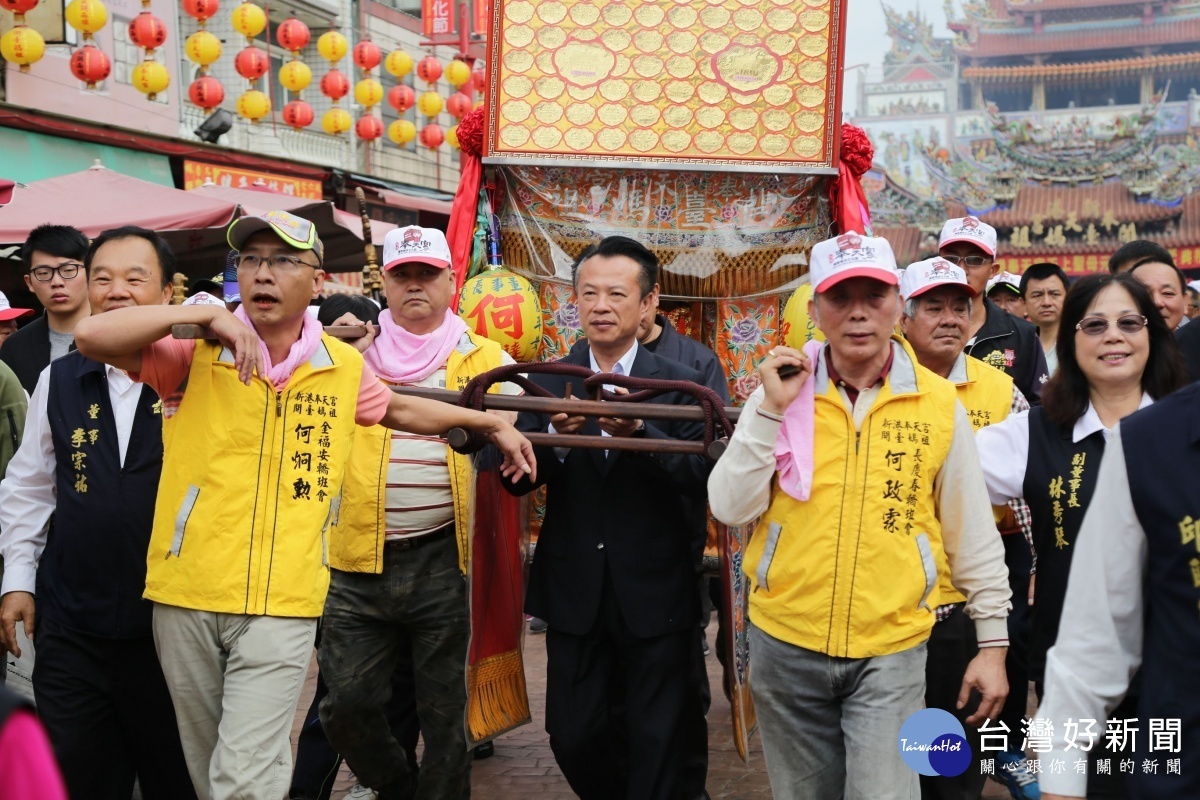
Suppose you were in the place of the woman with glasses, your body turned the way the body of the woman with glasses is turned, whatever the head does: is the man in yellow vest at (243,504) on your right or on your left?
on your right

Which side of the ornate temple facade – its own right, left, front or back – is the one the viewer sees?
front

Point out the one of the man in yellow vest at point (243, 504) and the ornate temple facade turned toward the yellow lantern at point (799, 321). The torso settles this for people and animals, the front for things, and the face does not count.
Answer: the ornate temple facade

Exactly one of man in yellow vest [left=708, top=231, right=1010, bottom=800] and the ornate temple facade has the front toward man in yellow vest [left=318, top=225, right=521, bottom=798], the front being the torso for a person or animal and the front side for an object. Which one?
the ornate temple facade

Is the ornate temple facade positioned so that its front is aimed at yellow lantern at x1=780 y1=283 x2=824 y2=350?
yes

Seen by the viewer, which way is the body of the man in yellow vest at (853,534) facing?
toward the camera

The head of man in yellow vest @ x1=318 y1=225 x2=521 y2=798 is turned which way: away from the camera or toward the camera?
toward the camera

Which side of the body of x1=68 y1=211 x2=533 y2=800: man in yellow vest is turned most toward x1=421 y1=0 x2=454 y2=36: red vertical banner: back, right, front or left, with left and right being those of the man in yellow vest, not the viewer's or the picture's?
back

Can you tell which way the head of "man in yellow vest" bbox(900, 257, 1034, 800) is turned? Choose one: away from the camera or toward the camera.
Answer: toward the camera

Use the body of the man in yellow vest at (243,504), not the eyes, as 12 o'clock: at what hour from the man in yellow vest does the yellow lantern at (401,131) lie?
The yellow lantern is roughly at 6 o'clock from the man in yellow vest.

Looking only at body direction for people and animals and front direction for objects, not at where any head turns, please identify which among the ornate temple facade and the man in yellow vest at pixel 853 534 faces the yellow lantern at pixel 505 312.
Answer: the ornate temple facade

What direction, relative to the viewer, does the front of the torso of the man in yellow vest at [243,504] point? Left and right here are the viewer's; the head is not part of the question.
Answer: facing the viewer

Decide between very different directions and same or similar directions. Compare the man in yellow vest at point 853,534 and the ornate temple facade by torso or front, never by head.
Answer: same or similar directions

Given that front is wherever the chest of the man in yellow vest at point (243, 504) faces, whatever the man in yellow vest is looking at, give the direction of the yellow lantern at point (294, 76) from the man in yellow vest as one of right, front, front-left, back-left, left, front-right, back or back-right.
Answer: back

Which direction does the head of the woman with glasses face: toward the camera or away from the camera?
toward the camera

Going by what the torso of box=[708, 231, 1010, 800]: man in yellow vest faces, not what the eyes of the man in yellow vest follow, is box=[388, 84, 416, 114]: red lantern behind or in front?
behind

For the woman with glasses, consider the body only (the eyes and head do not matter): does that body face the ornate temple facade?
no

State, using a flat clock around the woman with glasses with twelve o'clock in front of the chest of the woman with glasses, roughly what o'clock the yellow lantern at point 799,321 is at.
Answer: The yellow lantern is roughly at 5 o'clock from the woman with glasses.

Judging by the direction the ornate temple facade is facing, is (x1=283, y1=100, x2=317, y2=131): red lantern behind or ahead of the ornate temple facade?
ahead

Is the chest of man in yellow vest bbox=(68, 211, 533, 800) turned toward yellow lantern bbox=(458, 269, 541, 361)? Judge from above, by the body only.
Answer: no
